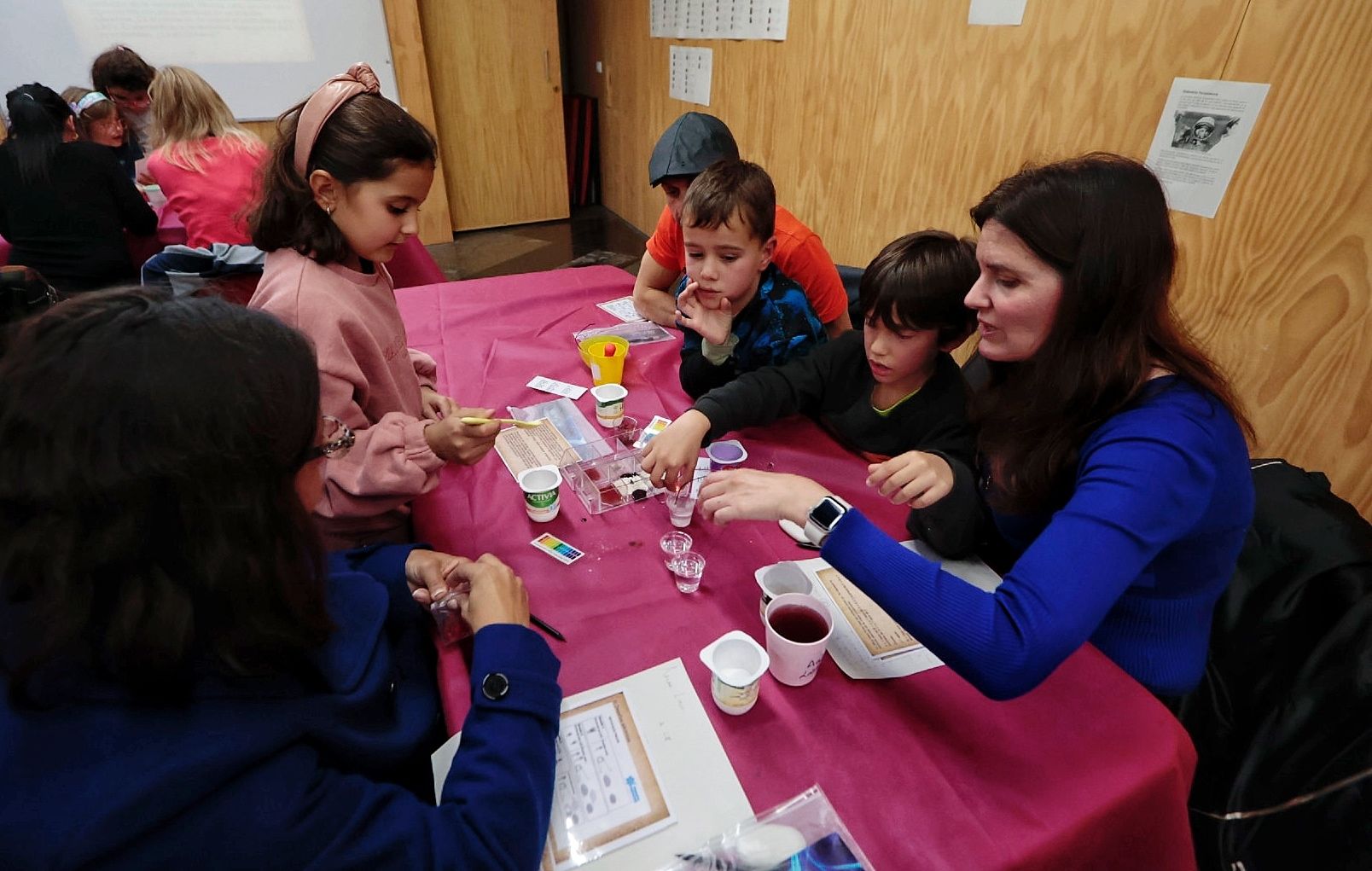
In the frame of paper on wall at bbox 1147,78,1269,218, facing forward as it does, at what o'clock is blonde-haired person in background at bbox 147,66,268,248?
The blonde-haired person in background is roughly at 1 o'clock from the paper on wall.

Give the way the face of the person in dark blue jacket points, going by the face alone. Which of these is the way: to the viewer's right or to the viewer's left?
to the viewer's right

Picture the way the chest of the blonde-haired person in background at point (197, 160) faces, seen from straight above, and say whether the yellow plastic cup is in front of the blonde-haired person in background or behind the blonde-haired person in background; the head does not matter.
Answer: behind

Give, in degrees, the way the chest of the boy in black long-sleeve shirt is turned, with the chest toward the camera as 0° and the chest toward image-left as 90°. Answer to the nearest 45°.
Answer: approximately 45°

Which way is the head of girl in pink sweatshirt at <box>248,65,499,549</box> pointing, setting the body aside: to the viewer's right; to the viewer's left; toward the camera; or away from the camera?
to the viewer's right

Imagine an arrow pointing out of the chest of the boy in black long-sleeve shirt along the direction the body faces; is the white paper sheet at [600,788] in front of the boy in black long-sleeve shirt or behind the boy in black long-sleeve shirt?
in front

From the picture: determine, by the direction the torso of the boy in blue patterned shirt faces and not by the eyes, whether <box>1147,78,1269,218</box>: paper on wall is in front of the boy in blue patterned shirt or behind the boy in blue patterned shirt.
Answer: behind

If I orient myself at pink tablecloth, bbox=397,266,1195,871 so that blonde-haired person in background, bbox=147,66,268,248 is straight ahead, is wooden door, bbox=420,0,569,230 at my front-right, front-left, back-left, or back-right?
front-right

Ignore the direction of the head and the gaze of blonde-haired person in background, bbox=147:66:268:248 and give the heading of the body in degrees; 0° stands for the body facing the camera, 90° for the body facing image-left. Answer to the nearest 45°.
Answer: approximately 135°

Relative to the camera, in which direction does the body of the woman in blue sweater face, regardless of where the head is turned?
to the viewer's left

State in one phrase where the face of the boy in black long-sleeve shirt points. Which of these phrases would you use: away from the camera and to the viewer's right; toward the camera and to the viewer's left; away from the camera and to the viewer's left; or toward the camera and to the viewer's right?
toward the camera and to the viewer's left

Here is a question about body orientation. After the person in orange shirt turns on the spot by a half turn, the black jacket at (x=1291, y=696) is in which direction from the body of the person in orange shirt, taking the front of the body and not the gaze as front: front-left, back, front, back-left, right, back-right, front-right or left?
right

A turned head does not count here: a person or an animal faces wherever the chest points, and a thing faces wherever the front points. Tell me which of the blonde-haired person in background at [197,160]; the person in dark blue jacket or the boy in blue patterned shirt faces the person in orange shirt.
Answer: the person in dark blue jacket

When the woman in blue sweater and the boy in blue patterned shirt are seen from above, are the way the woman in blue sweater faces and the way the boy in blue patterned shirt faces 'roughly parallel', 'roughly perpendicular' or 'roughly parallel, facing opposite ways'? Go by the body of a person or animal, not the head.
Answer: roughly perpendicular
